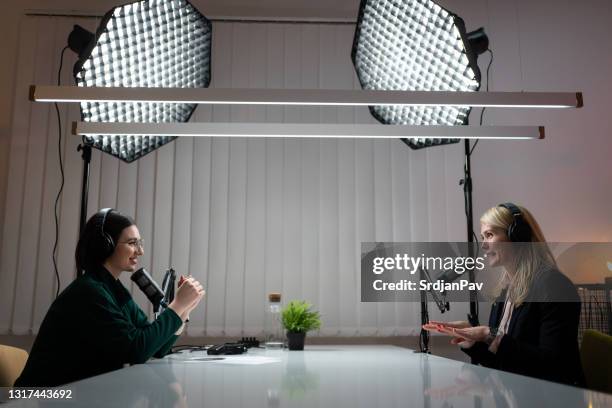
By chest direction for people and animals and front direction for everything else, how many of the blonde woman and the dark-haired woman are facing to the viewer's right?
1

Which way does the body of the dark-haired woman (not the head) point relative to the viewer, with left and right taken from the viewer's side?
facing to the right of the viewer

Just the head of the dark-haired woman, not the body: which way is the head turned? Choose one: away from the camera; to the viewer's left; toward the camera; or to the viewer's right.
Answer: to the viewer's right

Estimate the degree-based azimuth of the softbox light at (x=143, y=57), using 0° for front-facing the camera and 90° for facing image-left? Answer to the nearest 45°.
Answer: approximately 315°

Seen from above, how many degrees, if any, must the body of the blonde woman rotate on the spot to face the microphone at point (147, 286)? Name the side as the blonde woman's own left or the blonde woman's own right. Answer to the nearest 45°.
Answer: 0° — they already face it

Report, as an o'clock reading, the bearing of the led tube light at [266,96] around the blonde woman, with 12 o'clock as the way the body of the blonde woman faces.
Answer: The led tube light is roughly at 11 o'clock from the blonde woman.

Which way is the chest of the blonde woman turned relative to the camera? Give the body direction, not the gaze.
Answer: to the viewer's left
